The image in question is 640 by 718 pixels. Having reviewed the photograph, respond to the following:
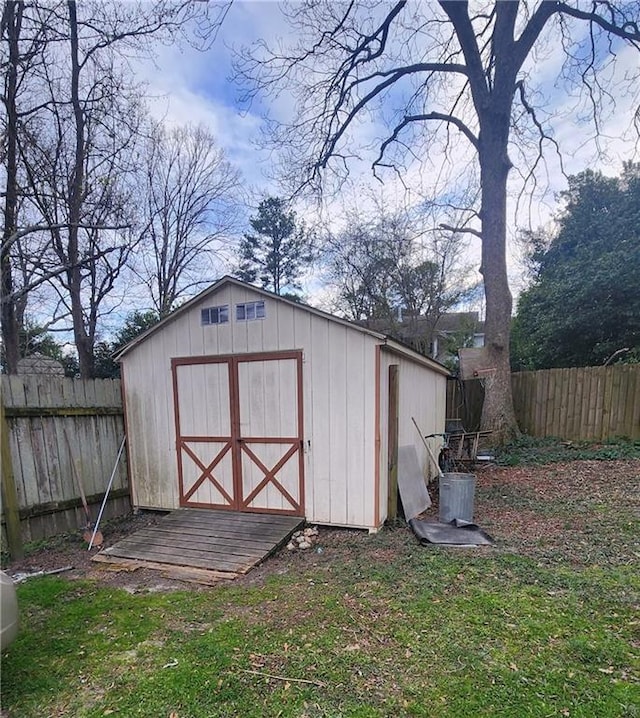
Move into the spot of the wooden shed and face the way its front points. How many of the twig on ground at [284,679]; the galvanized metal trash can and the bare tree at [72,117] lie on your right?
1

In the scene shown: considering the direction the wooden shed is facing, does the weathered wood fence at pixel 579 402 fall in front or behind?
behind

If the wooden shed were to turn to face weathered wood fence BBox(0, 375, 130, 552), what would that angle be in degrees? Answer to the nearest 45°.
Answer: approximately 45° to its right

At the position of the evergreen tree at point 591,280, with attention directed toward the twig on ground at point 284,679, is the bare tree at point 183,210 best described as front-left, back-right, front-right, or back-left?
front-right

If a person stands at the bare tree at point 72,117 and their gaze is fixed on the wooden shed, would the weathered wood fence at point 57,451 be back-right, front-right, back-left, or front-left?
front-right

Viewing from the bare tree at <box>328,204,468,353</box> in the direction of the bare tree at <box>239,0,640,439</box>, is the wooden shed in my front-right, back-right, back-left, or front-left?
front-right

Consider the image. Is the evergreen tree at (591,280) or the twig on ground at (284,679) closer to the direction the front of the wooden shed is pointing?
the twig on ground

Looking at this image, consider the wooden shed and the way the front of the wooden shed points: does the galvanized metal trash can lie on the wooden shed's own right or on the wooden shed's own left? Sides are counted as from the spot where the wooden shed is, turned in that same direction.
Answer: on the wooden shed's own left

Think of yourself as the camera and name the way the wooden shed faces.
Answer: facing the viewer and to the left of the viewer

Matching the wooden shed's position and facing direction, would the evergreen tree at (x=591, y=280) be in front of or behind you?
behind

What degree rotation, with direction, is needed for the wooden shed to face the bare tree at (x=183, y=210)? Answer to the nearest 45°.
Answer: approximately 135° to its right

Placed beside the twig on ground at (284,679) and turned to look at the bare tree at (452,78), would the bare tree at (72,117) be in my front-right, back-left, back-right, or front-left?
front-left

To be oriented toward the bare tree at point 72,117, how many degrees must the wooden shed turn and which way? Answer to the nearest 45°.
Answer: approximately 90° to its right
